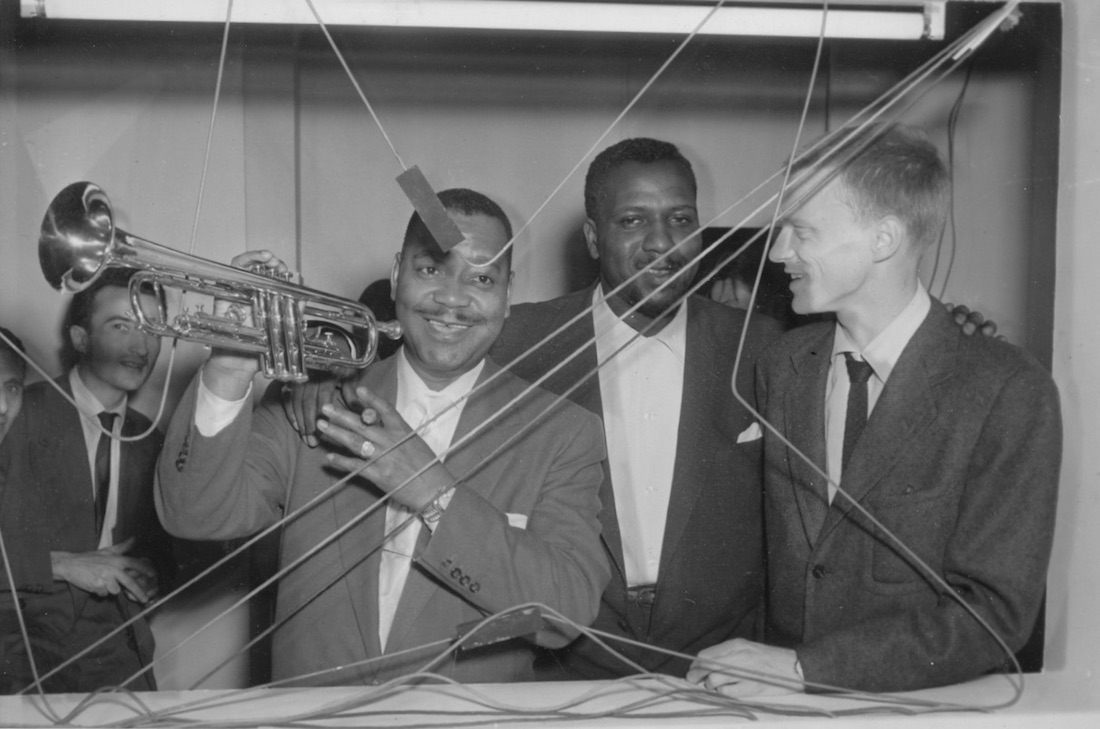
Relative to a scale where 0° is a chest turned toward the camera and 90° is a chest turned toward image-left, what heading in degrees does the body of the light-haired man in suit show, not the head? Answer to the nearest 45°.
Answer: approximately 45°

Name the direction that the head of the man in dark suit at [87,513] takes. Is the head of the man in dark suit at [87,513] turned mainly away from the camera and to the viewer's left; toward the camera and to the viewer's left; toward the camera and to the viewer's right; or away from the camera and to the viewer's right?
toward the camera and to the viewer's right

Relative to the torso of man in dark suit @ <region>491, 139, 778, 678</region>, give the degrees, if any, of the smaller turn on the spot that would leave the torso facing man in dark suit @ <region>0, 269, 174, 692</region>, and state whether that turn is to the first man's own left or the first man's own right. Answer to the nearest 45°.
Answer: approximately 90° to the first man's own right

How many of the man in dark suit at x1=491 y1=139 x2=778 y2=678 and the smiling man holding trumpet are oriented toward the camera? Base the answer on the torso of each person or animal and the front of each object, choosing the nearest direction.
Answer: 2

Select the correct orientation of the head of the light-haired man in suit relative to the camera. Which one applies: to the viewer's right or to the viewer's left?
to the viewer's left
